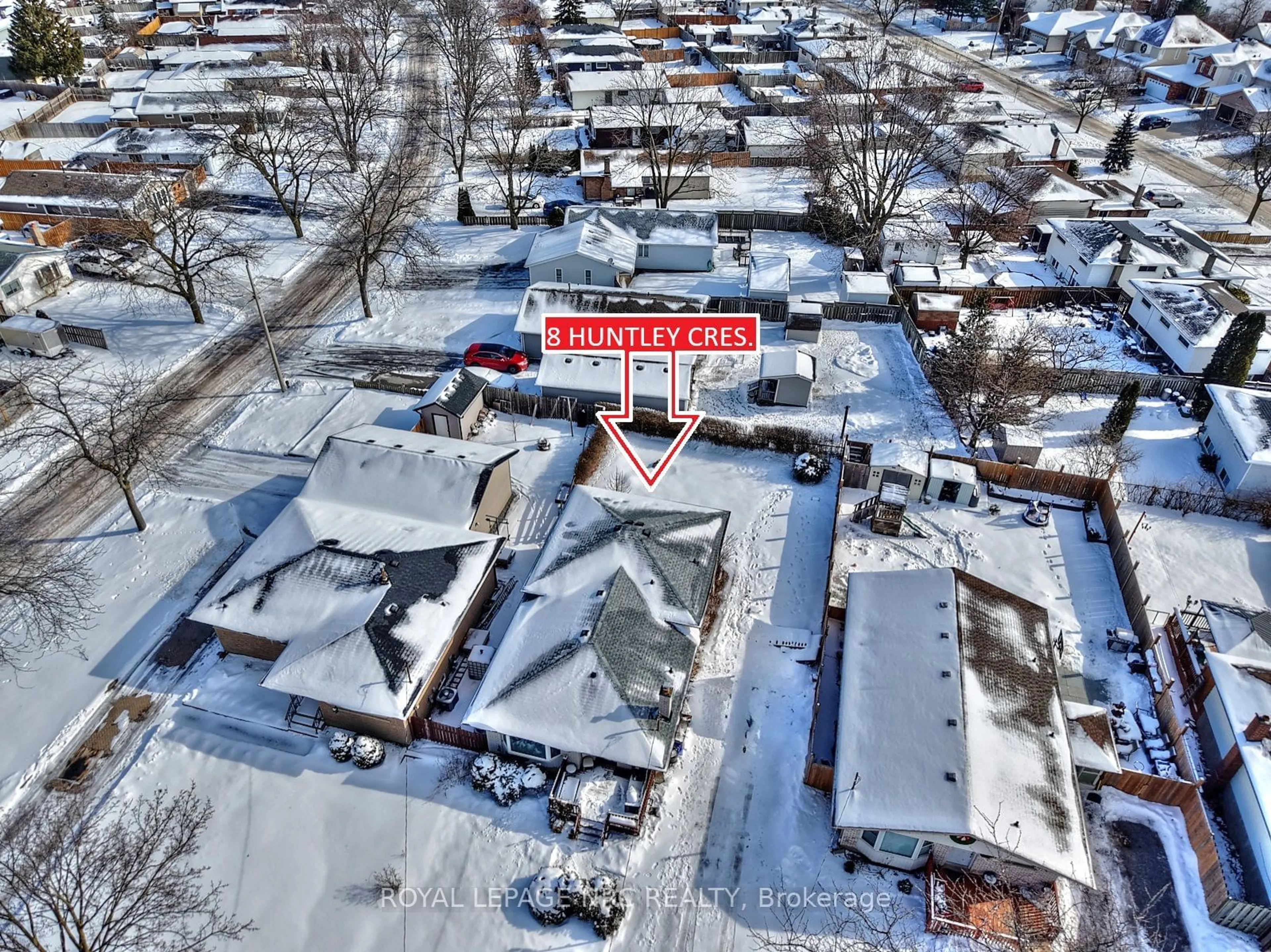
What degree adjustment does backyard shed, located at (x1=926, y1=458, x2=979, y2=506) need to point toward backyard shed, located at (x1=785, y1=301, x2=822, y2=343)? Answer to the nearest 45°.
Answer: approximately 135° to its right

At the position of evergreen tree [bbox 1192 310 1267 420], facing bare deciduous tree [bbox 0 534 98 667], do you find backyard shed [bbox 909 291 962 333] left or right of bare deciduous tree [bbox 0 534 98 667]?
right

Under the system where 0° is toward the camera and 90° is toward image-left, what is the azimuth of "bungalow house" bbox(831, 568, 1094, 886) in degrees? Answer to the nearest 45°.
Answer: approximately 0°

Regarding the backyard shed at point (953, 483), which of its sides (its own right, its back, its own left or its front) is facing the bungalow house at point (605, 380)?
right

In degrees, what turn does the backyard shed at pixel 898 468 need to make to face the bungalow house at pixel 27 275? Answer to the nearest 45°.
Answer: approximately 90° to its right

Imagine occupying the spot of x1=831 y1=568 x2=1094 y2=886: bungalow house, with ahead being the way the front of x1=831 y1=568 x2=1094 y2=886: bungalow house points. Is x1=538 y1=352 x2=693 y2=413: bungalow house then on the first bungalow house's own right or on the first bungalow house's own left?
on the first bungalow house's own right

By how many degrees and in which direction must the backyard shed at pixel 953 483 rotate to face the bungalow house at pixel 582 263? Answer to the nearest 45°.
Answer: approximately 90° to its right

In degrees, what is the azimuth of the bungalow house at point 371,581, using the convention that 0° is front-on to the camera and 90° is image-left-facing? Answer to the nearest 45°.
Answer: approximately 0°
